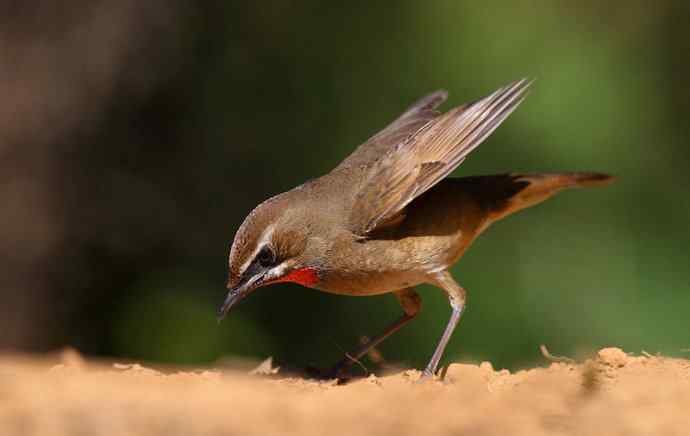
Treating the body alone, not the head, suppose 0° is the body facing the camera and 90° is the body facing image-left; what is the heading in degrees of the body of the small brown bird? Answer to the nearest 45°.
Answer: approximately 90°
